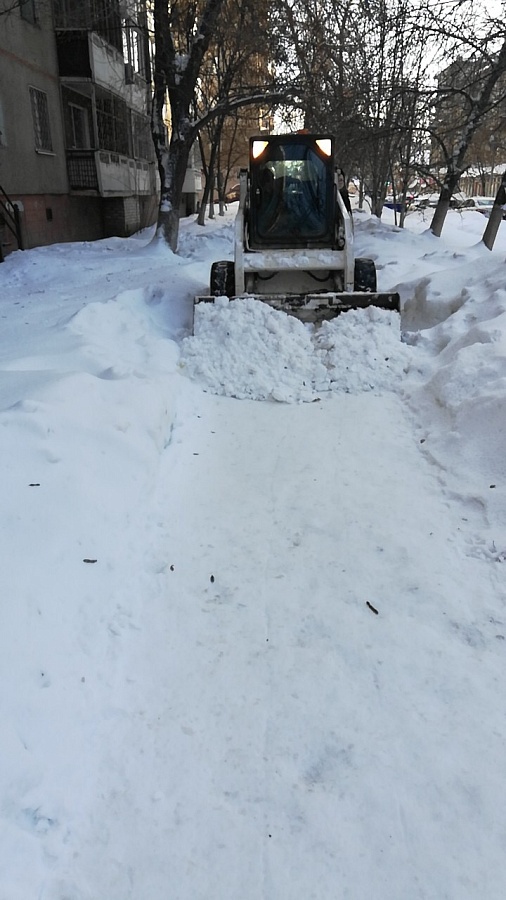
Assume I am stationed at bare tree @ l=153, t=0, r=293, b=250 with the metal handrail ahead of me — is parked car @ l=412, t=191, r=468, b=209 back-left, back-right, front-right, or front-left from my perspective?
back-right

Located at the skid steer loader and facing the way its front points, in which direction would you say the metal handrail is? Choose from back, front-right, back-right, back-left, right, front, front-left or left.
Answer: back-right

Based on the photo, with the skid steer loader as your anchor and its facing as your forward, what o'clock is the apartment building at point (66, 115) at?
The apartment building is roughly at 5 o'clock from the skid steer loader.

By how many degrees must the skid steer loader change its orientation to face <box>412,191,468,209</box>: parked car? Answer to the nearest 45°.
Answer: approximately 180°

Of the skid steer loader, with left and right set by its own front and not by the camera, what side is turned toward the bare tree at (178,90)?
back

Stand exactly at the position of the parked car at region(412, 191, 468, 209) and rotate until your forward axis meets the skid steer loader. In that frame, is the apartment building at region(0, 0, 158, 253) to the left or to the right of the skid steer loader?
right

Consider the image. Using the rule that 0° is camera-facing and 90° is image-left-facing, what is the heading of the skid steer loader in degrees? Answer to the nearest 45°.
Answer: approximately 0°
